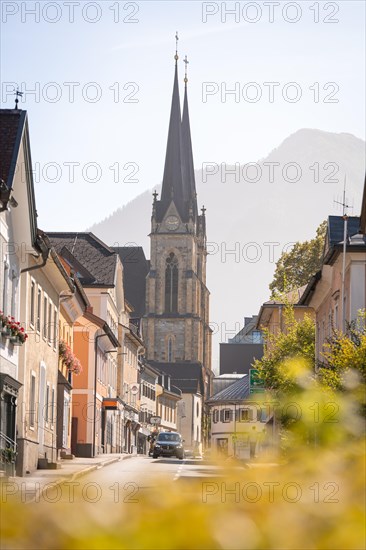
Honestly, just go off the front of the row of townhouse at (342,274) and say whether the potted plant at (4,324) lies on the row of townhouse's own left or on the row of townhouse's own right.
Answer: on the row of townhouse's own left

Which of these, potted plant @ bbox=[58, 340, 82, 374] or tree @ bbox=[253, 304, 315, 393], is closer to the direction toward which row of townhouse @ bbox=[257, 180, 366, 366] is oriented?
the potted plant

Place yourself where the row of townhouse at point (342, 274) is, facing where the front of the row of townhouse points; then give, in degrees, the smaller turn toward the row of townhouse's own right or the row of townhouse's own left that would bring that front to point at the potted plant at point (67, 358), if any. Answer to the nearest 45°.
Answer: approximately 45° to the row of townhouse's own right

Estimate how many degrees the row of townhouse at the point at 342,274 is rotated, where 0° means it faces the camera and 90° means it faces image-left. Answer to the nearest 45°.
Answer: approximately 90°
